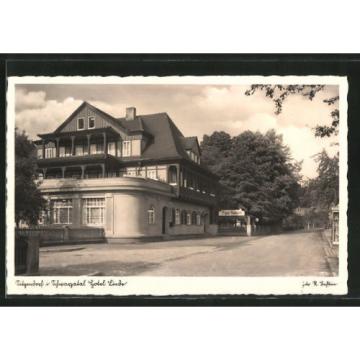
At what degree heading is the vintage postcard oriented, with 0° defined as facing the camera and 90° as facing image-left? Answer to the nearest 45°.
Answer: approximately 0°
